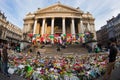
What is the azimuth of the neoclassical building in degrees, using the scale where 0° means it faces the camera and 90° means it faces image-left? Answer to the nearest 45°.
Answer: approximately 0°
